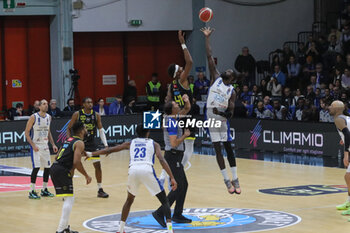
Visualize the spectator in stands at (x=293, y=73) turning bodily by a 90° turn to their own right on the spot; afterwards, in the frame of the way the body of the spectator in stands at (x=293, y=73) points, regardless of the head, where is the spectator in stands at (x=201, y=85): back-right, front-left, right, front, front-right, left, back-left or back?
front

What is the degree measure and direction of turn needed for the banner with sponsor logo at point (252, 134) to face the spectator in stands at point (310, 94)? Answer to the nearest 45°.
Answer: approximately 90° to its left

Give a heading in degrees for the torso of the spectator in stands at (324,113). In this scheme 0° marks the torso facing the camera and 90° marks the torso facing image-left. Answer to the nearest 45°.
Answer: approximately 45°

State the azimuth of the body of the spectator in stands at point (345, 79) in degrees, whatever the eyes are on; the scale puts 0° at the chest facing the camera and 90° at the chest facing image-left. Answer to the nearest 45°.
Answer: approximately 45°

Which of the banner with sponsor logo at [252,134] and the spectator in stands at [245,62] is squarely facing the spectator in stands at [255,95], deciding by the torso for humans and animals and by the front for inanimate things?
the spectator in stands at [245,62]

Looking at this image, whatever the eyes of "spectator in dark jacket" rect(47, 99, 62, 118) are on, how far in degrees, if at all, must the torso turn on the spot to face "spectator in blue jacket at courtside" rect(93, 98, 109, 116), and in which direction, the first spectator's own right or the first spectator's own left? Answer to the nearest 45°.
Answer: approximately 135° to the first spectator's own left

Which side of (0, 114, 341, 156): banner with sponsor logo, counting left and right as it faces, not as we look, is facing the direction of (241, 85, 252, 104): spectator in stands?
back

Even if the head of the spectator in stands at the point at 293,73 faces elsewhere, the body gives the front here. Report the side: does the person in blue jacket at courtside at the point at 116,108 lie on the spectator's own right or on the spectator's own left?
on the spectator's own right

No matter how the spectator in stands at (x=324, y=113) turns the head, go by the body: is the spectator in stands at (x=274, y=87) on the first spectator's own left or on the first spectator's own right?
on the first spectator's own right

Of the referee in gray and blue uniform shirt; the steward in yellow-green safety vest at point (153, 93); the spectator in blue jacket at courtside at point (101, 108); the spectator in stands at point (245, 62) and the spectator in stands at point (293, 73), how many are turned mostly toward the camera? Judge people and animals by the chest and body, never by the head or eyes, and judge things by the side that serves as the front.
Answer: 4
